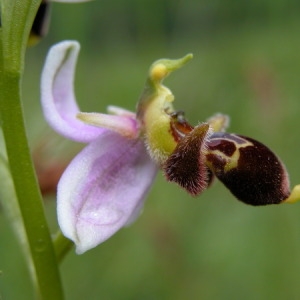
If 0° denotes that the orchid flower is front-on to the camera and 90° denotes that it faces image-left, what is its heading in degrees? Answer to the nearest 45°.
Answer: approximately 270°
